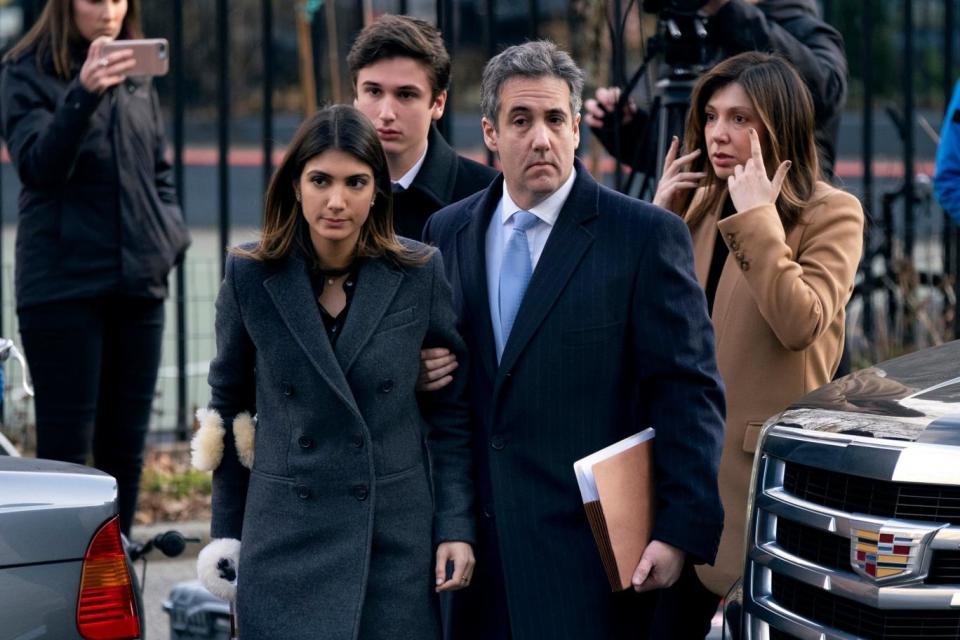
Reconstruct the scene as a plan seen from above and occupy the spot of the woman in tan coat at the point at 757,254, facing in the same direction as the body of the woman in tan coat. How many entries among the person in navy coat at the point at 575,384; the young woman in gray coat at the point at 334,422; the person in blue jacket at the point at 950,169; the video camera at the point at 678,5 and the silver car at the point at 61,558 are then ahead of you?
3

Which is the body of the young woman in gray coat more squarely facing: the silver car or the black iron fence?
the silver car

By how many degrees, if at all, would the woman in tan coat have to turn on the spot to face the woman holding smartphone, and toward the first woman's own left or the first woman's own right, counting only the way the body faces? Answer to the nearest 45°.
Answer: approximately 90° to the first woman's own right

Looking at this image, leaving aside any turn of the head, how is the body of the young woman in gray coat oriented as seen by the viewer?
toward the camera

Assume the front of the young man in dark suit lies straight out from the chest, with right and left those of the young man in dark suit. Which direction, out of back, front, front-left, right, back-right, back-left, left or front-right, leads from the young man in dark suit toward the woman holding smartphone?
right

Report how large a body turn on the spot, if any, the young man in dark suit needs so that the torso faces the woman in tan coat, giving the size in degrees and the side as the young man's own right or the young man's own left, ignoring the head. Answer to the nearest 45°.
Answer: approximately 90° to the young man's own left

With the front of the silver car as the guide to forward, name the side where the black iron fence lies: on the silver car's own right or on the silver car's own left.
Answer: on the silver car's own right

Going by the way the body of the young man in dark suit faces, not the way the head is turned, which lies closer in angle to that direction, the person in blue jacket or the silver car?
the silver car

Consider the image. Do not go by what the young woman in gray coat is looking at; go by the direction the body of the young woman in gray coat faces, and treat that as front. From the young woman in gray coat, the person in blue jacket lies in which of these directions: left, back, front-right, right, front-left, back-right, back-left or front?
back-left

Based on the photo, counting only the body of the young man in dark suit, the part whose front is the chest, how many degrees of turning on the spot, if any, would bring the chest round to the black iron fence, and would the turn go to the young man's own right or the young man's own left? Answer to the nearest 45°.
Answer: approximately 135° to the young man's own right
